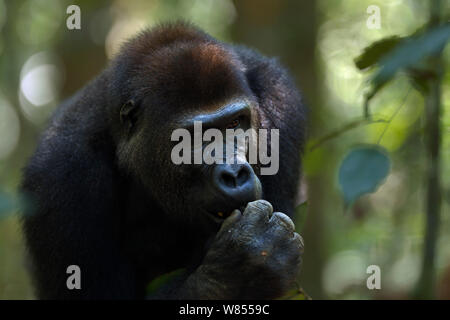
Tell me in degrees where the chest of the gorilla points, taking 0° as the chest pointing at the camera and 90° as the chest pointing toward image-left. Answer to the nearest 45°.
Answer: approximately 315°
